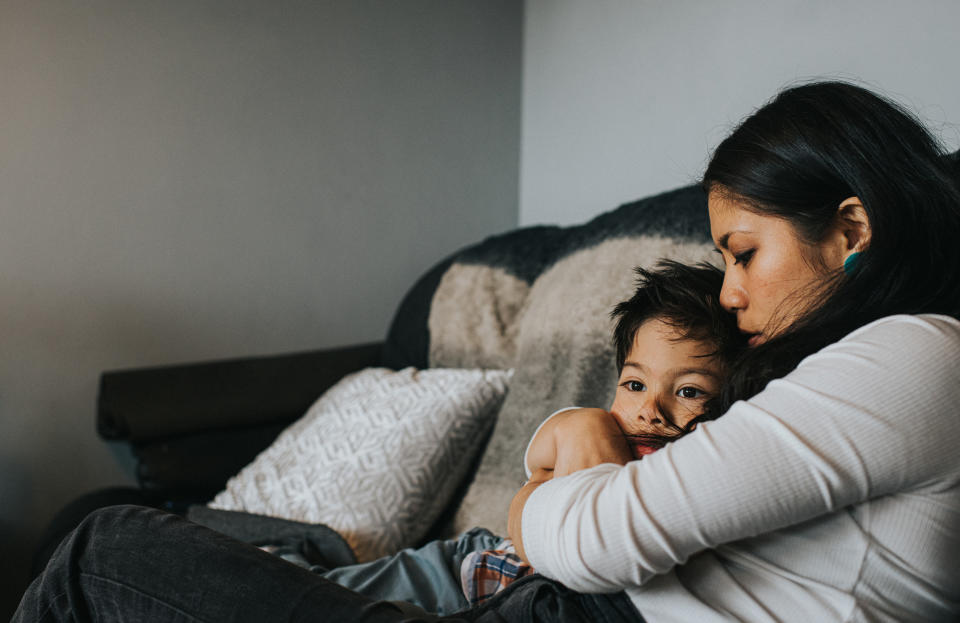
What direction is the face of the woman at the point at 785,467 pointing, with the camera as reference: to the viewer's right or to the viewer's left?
to the viewer's left

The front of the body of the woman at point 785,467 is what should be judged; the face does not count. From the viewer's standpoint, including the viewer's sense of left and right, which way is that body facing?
facing to the left of the viewer
